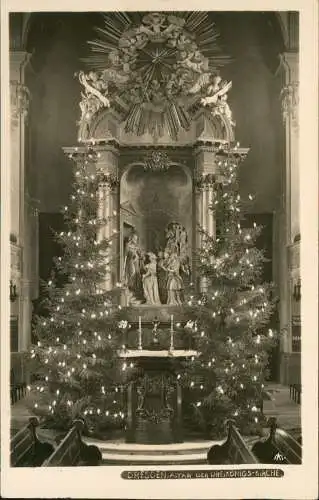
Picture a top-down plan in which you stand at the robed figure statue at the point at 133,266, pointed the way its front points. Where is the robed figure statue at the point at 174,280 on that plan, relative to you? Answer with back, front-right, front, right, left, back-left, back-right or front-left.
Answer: front-left

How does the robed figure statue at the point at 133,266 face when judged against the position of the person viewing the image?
facing the viewer and to the right of the viewer

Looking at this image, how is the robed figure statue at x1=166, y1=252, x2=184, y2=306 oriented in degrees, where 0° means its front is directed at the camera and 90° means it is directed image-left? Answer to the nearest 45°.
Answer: approximately 45°

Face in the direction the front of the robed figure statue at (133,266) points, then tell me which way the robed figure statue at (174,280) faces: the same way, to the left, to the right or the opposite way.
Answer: to the right

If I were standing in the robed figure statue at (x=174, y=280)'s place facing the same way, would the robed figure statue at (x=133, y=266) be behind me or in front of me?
in front

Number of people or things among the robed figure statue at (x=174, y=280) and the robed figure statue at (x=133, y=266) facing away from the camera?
0
